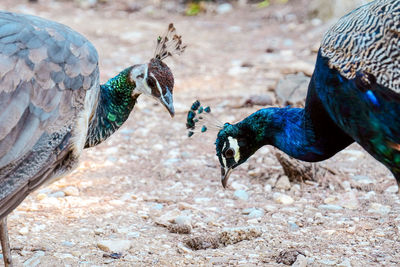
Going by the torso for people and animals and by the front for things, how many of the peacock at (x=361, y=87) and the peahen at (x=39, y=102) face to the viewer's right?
1

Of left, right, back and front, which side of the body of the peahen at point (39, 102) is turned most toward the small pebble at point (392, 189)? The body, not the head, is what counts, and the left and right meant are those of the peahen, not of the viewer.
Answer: front

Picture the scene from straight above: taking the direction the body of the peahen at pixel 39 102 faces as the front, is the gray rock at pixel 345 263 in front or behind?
in front

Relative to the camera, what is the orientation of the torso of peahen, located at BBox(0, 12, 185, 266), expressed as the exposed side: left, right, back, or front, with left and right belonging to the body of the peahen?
right

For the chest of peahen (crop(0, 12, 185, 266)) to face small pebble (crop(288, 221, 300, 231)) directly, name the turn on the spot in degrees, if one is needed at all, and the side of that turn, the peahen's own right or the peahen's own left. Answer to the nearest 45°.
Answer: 0° — it already faces it

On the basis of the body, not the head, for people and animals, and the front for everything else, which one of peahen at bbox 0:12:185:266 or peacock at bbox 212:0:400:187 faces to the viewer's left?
peacock at bbox 212:0:400:187

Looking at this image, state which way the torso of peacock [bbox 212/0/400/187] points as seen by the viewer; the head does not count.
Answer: to the viewer's left

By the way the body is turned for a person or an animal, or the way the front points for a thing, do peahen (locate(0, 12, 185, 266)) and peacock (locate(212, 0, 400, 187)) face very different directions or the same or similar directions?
very different directions

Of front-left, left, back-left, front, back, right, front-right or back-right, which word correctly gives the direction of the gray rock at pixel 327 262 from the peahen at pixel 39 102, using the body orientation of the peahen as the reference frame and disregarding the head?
front

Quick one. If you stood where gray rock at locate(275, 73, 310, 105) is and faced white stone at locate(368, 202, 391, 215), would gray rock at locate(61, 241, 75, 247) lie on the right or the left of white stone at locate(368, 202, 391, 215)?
right

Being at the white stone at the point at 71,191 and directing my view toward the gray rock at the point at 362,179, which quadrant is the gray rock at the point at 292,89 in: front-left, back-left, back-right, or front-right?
front-left

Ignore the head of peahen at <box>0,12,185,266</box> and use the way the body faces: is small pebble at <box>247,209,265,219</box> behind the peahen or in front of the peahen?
in front
